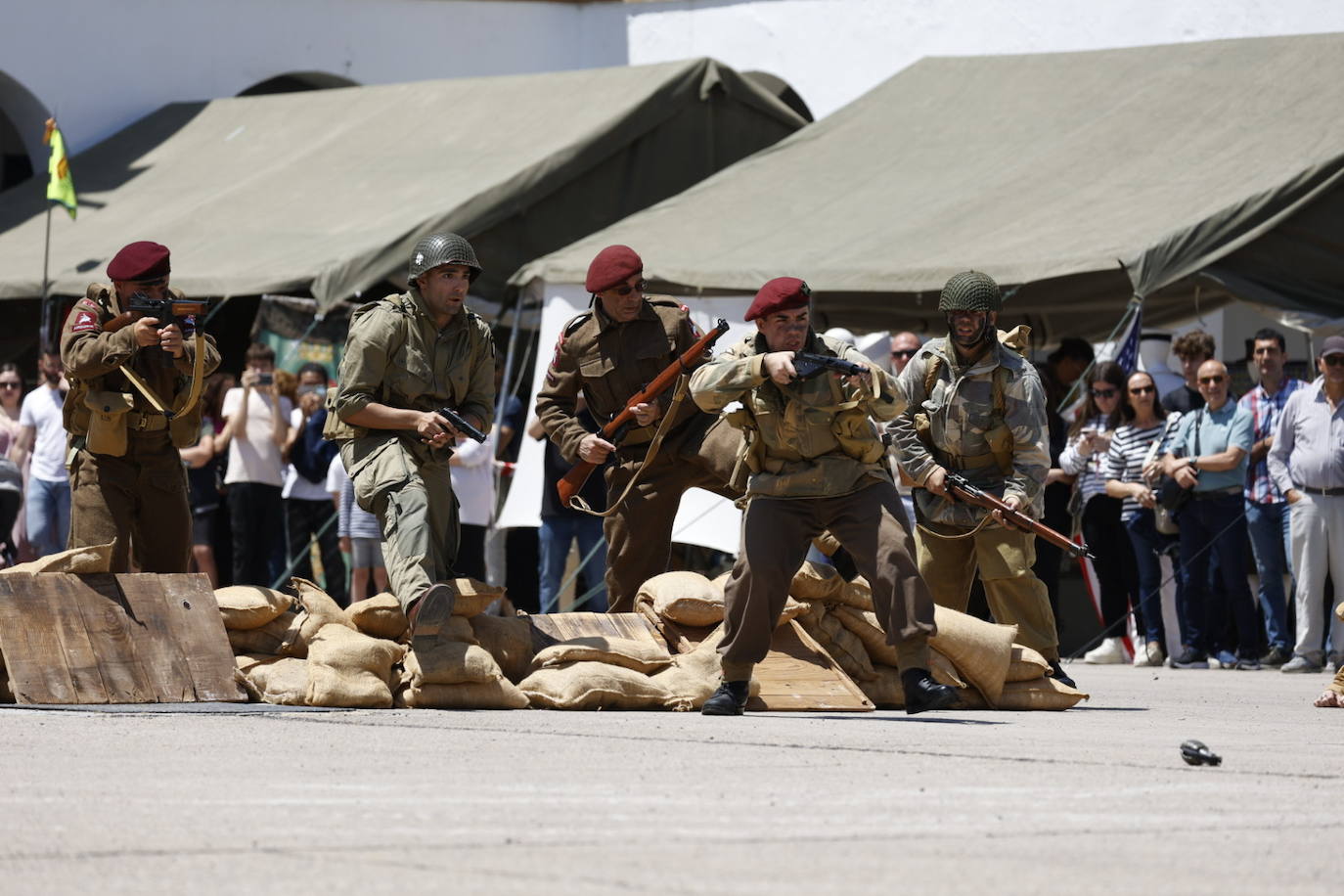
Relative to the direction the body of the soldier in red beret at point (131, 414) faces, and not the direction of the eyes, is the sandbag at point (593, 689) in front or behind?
in front

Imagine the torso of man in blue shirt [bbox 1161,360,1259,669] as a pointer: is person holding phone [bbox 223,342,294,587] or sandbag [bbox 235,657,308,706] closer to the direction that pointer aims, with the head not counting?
the sandbag

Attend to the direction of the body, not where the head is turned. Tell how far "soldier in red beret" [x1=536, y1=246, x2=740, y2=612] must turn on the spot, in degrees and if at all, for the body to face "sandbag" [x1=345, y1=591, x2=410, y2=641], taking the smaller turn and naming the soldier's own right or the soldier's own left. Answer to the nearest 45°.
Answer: approximately 90° to the soldier's own right

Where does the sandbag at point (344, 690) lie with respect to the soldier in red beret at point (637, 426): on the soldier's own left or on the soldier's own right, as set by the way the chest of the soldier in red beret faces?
on the soldier's own right

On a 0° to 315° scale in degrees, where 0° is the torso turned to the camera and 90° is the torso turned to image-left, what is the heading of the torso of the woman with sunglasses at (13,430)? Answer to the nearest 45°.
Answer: approximately 0°

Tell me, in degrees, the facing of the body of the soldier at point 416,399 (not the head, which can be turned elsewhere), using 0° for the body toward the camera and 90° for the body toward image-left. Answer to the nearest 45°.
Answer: approximately 315°

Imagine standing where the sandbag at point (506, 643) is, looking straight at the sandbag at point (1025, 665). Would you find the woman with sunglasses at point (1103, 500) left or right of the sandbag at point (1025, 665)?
left

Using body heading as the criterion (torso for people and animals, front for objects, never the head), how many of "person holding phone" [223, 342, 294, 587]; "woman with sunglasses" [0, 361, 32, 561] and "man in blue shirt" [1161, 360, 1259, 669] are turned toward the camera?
3

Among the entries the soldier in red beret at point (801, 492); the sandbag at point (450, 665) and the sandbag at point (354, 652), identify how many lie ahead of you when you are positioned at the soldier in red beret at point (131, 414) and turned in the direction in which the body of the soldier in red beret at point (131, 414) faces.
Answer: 3

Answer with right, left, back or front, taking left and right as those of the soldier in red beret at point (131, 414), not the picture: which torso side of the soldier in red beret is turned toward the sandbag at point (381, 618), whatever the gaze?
front

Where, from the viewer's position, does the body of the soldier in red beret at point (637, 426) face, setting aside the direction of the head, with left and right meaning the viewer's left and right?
facing the viewer and to the right of the viewer
